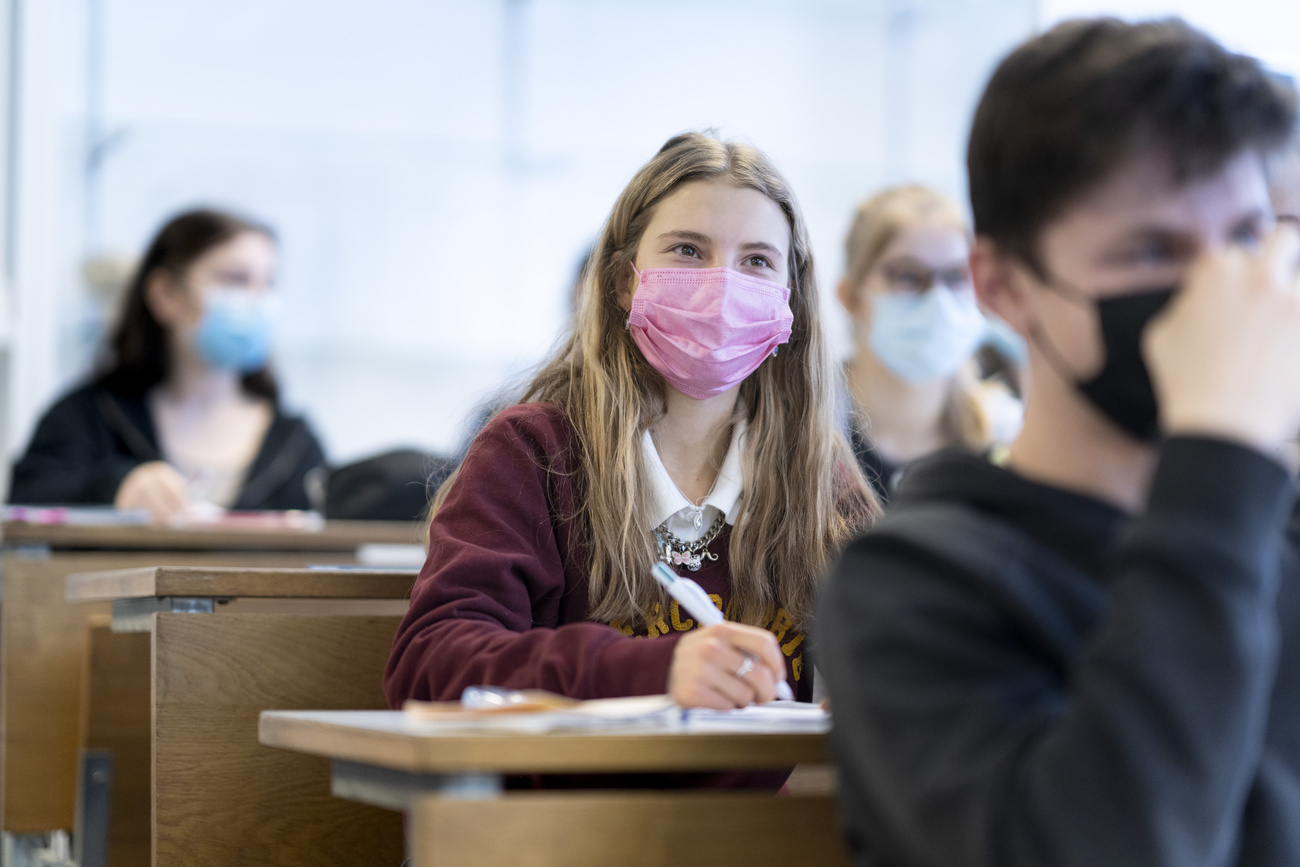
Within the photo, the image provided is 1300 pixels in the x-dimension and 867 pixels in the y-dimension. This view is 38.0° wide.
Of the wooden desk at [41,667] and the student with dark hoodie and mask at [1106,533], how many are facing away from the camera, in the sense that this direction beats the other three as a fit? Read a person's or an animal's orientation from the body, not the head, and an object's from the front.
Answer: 1

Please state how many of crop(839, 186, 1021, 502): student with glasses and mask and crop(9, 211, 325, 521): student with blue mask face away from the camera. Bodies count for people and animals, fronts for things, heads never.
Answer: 0

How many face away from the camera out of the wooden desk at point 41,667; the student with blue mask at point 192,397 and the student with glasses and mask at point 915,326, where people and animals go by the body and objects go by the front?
1

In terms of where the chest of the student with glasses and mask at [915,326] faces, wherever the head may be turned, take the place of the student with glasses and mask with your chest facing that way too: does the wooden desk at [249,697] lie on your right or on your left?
on your right

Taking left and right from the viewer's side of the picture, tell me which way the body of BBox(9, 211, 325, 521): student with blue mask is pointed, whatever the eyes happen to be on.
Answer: facing the viewer and to the right of the viewer

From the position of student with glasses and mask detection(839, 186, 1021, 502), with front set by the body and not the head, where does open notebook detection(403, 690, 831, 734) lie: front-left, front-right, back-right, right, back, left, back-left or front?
front-right

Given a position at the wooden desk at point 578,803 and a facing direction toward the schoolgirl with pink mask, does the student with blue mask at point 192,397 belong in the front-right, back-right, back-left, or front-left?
front-left

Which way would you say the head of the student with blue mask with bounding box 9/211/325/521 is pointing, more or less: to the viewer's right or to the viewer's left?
to the viewer's right

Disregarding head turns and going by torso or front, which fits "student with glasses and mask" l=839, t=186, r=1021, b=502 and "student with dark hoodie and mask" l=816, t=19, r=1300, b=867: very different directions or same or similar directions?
same or similar directions

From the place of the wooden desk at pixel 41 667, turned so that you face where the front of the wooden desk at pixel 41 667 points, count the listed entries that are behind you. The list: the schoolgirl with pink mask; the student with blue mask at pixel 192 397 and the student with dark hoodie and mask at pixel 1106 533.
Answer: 1
